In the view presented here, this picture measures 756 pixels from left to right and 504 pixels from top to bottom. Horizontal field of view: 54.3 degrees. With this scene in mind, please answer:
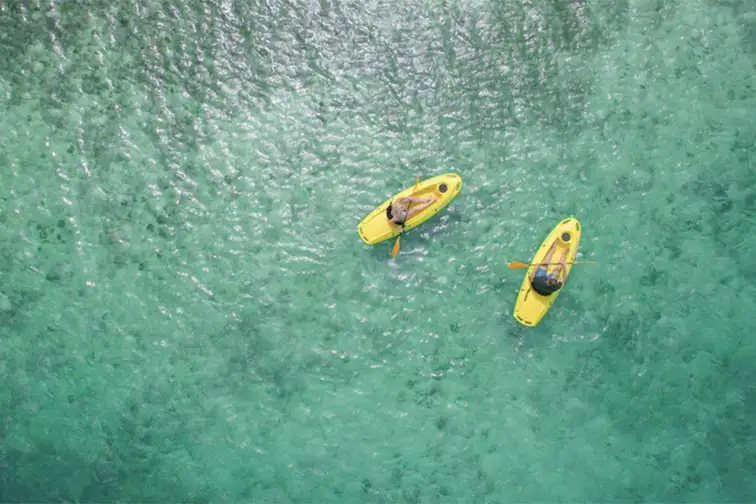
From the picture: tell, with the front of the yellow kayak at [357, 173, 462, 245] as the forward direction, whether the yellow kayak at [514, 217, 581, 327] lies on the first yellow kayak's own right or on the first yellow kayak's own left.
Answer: on the first yellow kayak's own right

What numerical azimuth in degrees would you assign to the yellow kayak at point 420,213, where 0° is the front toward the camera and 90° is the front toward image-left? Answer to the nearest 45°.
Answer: approximately 225°

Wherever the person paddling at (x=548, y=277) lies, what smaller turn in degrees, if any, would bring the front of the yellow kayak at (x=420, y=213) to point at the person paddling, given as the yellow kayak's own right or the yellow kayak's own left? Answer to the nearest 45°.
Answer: approximately 90° to the yellow kayak's own right
